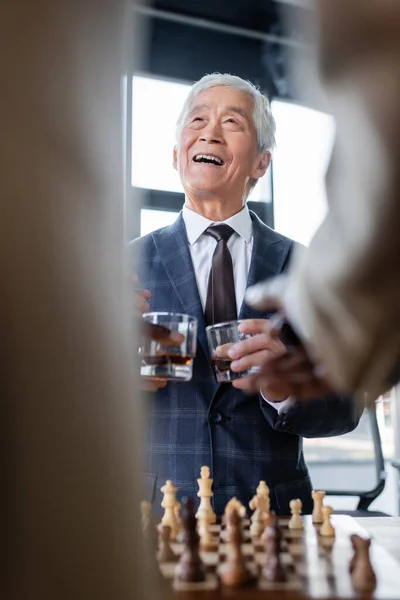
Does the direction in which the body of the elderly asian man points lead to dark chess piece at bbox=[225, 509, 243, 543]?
yes

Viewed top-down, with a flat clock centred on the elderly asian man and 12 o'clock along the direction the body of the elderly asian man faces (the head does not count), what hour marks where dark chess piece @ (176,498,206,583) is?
The dark chess piece is roughly at 12 o'clock from the elderly asian man.

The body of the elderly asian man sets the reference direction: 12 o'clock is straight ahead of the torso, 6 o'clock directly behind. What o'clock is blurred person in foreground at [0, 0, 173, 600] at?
The blurred person in foreground is roughly at 12 o'clock from the elderly asian man.

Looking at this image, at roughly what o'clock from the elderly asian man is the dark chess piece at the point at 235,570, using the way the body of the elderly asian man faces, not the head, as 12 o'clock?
The dark chess piece is roughly at 12 o'clock from the elderly asian man.

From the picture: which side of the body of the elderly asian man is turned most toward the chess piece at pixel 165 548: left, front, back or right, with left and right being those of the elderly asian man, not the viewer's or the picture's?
front

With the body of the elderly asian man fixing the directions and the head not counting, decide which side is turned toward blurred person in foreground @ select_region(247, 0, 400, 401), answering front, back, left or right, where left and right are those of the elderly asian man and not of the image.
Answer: front

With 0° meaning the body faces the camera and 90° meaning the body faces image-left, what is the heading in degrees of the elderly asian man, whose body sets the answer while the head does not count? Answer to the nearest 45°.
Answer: approximately 0°
